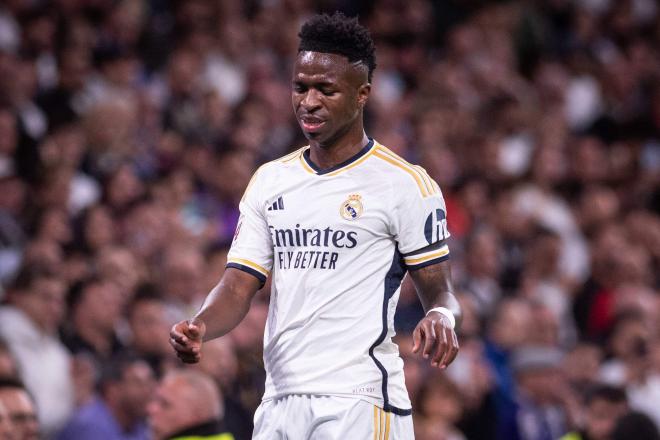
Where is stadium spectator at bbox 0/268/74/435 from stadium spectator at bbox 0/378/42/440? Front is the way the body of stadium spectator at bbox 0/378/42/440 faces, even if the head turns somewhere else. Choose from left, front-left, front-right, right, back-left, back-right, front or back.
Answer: back-left

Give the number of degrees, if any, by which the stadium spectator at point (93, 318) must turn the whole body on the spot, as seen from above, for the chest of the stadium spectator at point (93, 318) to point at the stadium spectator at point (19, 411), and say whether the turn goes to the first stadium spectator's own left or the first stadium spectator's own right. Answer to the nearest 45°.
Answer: approximately 45° to the first stadium spectator's own right

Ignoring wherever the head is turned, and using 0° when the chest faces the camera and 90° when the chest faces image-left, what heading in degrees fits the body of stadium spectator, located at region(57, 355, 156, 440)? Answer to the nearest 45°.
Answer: approximately 315°
